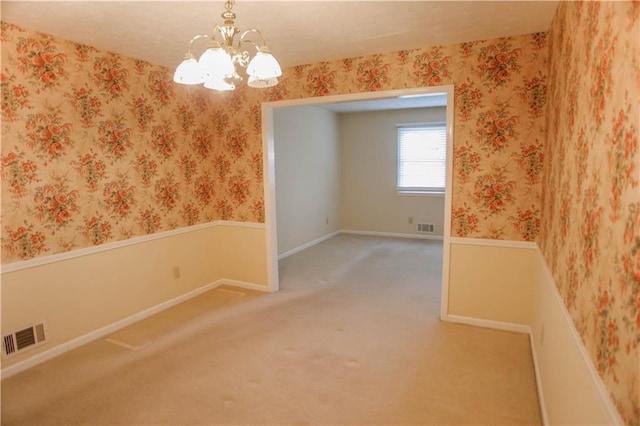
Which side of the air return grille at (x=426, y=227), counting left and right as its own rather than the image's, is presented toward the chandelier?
front

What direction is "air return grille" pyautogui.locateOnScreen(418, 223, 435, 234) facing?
toward the camera

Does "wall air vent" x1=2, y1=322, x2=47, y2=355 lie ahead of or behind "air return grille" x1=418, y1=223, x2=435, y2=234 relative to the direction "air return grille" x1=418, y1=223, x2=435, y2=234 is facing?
ahead
